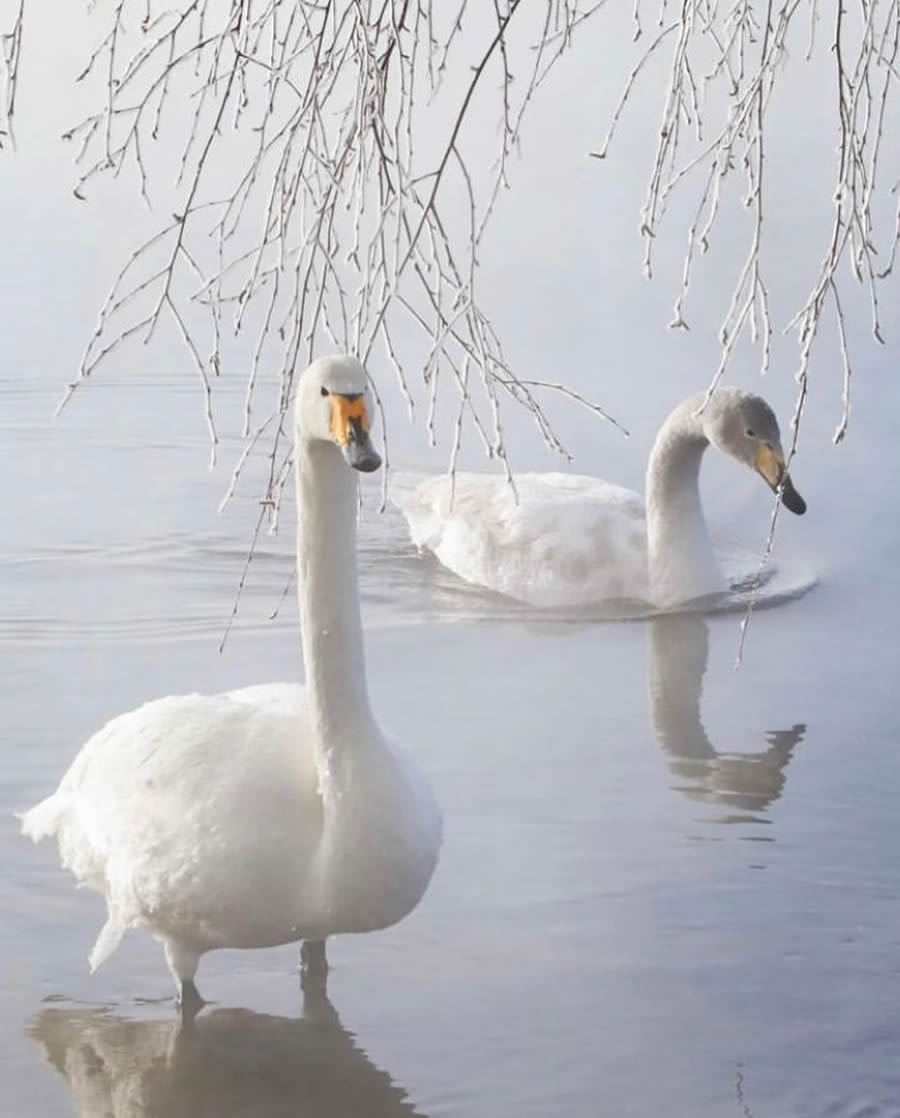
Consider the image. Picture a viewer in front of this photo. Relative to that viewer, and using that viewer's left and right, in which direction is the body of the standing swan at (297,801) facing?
facing the viewer and to the right of the viewer

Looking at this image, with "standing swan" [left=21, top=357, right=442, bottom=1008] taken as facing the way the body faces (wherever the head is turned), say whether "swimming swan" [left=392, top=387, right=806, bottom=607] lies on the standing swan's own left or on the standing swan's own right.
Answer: on the standing swan's own left
